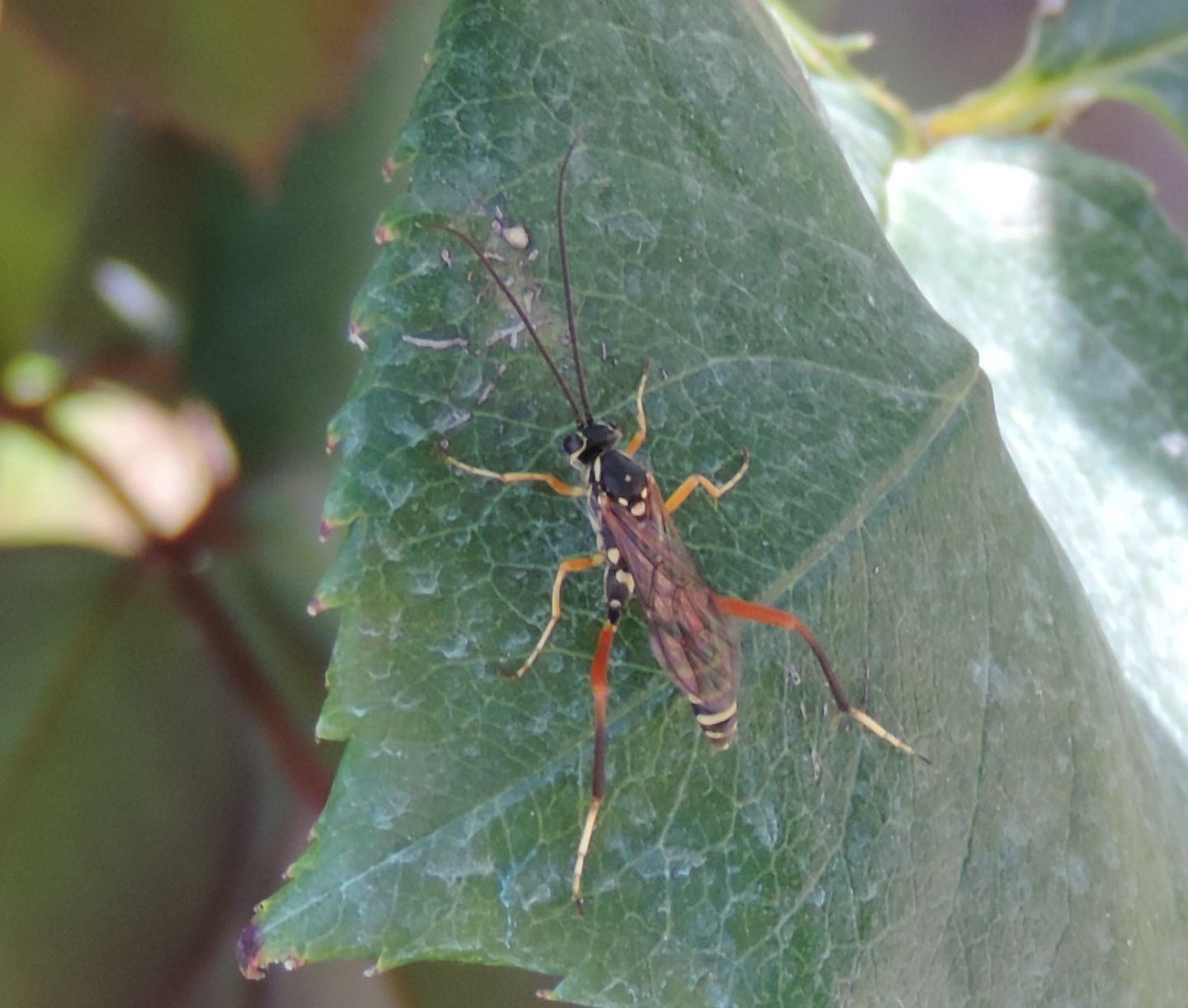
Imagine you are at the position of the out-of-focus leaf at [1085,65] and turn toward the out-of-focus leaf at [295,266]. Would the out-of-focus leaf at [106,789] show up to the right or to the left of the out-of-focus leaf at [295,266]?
left

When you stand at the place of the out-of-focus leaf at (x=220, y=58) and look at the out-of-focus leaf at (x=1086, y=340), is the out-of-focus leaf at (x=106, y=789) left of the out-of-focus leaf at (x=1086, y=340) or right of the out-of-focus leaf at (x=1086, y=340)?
right

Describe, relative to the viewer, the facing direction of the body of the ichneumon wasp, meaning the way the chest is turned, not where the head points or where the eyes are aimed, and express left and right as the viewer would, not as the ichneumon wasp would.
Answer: facing away from the viewer and to the left of the viewer

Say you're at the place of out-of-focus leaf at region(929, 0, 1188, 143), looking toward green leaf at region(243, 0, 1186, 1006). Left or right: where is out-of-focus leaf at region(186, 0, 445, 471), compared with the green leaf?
right

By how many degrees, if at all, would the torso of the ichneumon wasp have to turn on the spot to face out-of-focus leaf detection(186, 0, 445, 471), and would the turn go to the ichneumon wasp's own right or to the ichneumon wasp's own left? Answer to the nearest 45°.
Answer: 0° — it already faces it

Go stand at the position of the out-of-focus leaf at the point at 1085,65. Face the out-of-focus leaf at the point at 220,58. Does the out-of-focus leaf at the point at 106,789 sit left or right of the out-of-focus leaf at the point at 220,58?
left

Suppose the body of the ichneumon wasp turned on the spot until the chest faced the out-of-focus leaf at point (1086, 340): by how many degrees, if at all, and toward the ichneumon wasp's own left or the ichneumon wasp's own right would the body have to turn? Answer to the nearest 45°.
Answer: approximately 45° to the ichneumon wasp's own right

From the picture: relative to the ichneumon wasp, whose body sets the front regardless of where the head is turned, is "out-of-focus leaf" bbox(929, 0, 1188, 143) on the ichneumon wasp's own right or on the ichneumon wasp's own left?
on the ichneumon wasp's own right
